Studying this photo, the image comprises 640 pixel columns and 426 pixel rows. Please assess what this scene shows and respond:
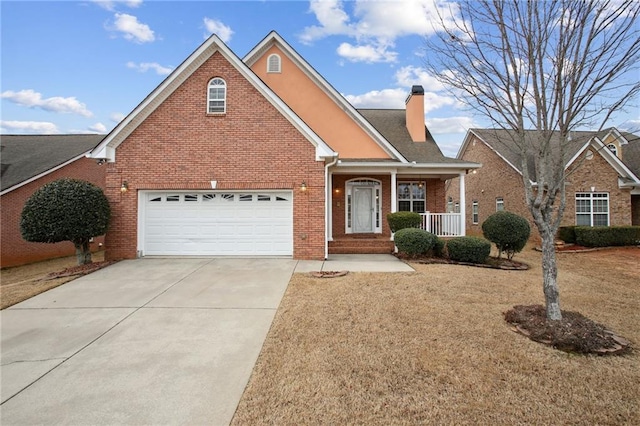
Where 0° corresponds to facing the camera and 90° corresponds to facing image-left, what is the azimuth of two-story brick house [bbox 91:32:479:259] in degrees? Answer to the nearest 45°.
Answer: approximately 0°

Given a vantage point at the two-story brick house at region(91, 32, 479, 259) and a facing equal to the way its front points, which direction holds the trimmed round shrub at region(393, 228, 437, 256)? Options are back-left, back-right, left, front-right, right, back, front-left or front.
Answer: left

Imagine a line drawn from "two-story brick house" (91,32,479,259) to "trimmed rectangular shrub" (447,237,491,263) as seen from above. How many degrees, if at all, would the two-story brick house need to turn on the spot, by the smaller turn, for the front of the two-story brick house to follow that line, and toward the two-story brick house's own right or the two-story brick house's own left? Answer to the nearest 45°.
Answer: approximately 90° to the two-story brick house's own left

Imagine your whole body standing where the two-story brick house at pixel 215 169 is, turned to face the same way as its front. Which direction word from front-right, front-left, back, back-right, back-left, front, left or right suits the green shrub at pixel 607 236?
left

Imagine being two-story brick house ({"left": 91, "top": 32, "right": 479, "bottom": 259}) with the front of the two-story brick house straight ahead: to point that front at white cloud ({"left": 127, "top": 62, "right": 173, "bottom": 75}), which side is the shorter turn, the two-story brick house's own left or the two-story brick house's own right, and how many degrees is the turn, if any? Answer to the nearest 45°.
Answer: approximately 135° to the two-story brick house's own right

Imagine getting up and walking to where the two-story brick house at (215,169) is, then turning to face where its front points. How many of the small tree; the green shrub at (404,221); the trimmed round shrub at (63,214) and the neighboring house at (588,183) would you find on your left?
3

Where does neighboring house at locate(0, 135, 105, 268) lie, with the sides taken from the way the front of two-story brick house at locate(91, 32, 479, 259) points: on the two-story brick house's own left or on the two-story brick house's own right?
on the two-story brick house's own right

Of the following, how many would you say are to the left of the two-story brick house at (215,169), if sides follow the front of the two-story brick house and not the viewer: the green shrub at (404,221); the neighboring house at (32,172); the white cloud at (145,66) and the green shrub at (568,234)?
2

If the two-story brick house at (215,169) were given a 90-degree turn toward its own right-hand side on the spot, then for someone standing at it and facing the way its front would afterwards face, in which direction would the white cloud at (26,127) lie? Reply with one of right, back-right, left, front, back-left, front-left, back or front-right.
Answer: front-right

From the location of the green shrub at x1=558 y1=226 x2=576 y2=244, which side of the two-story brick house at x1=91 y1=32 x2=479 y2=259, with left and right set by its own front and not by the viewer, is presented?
left
